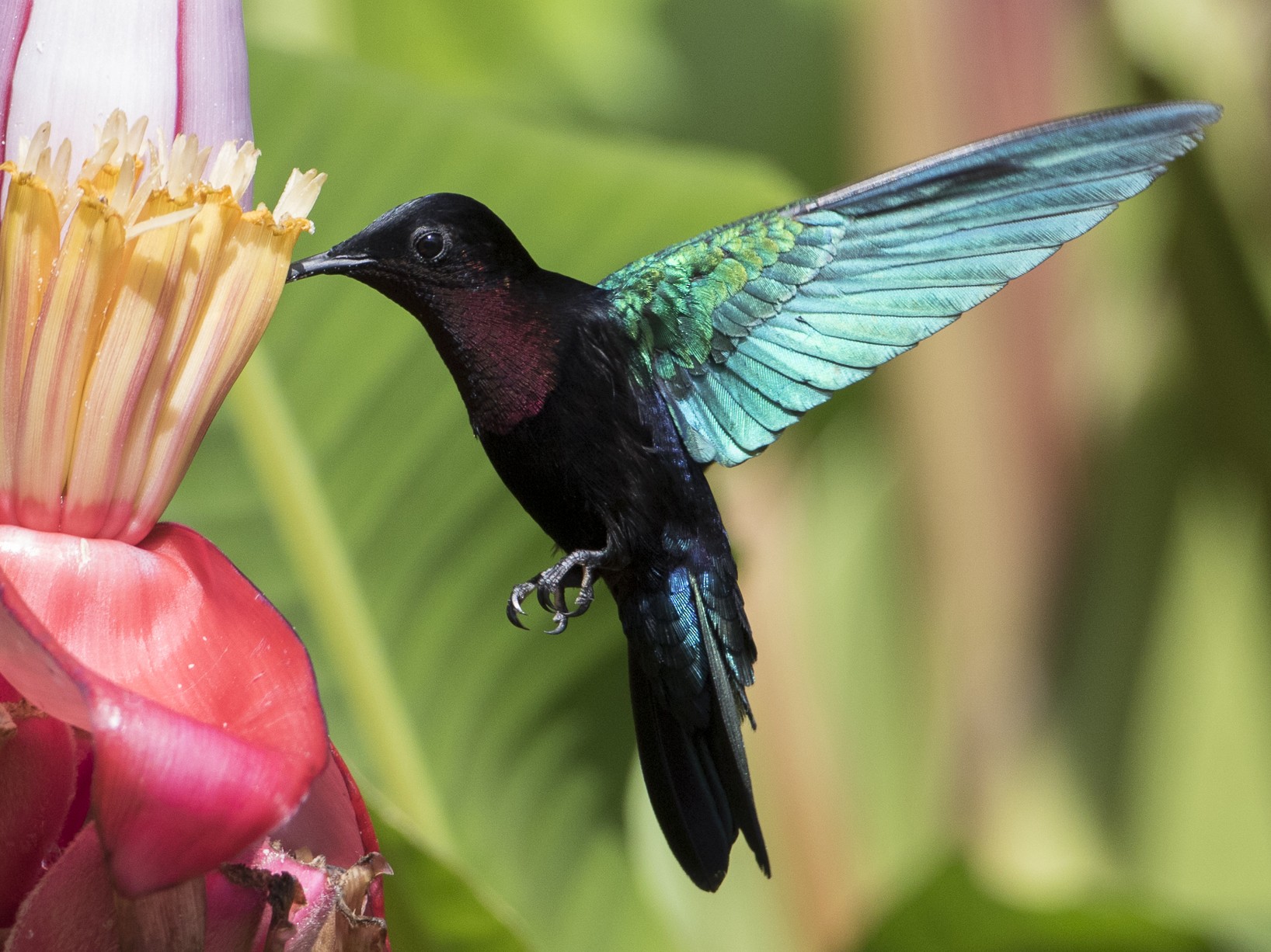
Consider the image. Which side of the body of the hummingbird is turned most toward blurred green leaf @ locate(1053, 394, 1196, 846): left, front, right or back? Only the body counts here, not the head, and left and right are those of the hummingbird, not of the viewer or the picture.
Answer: right

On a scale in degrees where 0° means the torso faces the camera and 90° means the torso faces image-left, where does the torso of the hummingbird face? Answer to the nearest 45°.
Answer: approximately 90°

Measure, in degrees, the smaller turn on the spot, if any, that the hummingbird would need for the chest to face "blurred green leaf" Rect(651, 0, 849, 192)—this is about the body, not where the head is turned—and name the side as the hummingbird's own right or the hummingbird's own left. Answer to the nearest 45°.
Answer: approximately 90° to the hummingbird's own right
